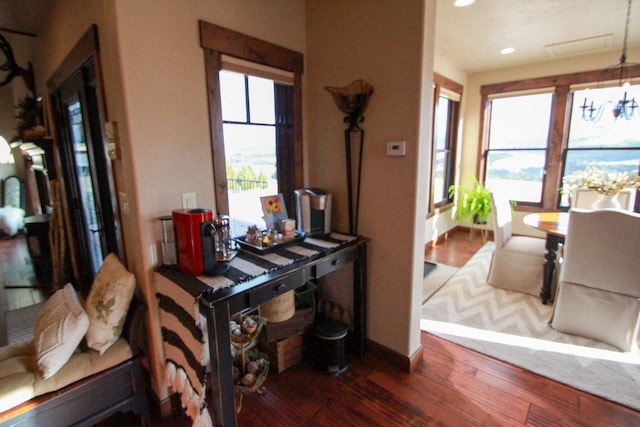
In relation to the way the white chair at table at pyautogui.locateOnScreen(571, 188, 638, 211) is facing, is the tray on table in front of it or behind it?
in front

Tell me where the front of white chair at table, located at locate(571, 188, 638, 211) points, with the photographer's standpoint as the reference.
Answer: facing the viewer

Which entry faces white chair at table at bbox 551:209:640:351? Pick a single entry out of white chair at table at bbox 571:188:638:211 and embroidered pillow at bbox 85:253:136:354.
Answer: white chair at table at bbox 571:188:638:211

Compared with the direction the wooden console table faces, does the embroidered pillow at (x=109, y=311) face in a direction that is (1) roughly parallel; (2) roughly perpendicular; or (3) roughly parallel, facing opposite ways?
roughly perpendicular

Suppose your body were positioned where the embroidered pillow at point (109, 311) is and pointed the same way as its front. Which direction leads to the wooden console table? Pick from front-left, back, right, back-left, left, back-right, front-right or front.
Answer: left

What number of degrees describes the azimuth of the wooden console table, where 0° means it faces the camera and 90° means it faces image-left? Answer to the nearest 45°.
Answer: approximately 315°
